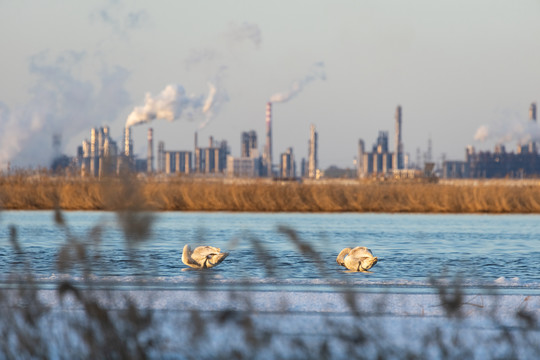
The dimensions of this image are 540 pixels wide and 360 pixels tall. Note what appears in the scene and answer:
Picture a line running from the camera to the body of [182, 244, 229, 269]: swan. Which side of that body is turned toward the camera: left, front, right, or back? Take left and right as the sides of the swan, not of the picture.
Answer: left

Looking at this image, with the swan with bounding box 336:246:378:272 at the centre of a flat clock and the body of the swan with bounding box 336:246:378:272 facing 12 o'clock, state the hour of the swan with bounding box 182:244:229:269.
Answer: the swan with bounding box 182:244:229:269 is roughly at 12 o'clock from the swan with bounding box 336:246:378:272.

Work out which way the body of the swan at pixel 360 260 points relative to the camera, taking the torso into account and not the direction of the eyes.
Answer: to the viewer's left

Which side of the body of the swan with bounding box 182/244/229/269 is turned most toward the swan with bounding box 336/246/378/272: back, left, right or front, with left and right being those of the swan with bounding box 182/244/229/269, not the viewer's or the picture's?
back
